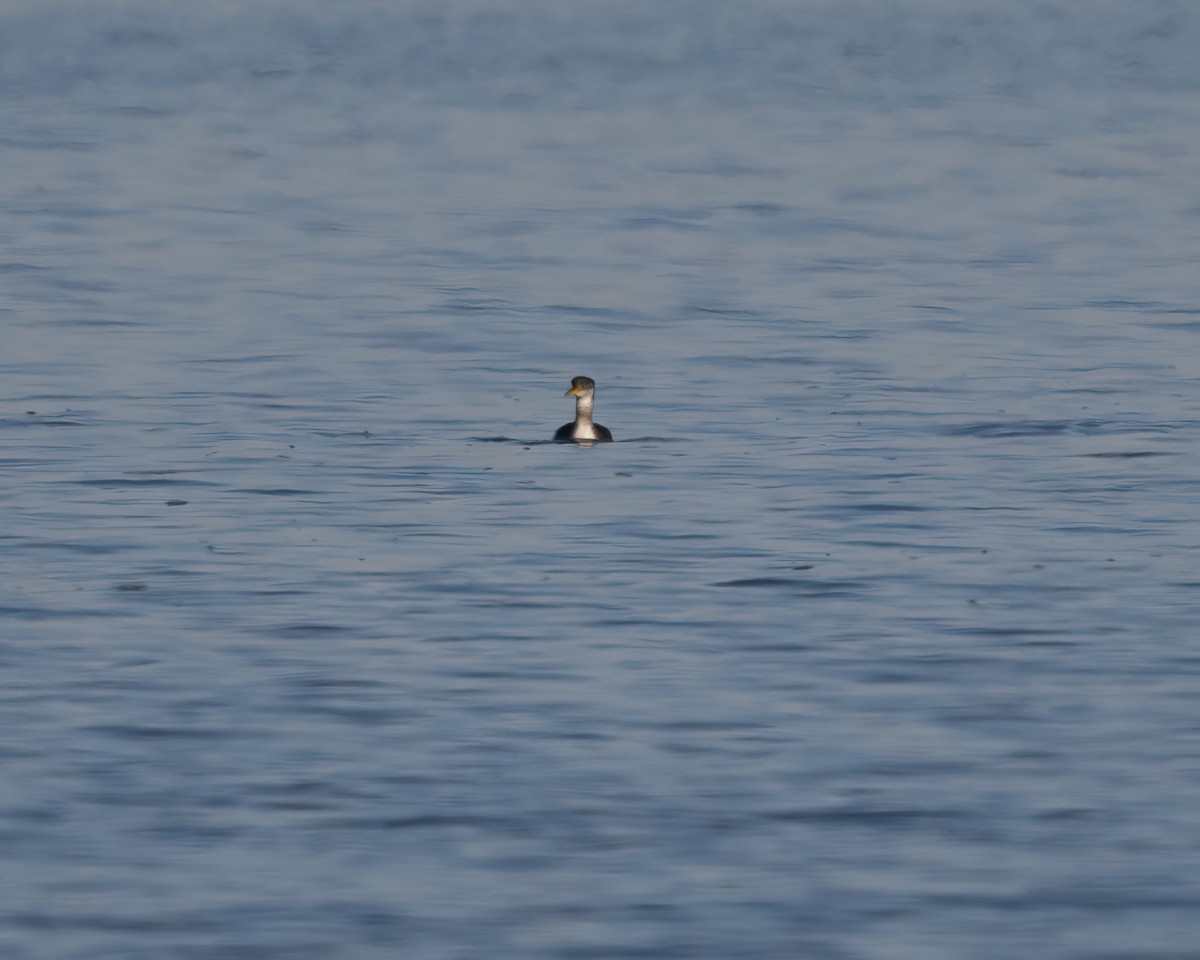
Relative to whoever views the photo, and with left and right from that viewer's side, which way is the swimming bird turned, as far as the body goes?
facing the viewer
